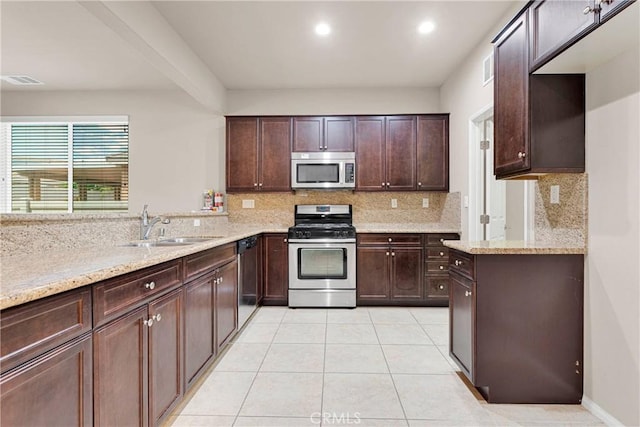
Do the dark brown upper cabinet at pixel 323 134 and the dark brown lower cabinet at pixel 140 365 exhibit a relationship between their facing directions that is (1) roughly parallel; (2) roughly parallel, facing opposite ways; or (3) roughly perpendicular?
roughly perpendicular

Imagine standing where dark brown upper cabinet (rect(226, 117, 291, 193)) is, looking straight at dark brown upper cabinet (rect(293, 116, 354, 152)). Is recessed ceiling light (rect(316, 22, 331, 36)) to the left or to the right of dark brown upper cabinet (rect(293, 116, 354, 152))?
right

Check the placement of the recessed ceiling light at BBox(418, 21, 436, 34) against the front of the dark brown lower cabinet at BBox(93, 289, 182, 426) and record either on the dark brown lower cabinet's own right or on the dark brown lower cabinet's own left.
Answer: on the dark brown lower cabinet's own left

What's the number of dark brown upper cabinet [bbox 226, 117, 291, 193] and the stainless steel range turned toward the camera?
2

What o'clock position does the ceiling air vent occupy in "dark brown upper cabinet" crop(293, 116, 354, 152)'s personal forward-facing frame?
The ceiling air vent is roughly at 3 o'clock from the dark brown upper cabinet.

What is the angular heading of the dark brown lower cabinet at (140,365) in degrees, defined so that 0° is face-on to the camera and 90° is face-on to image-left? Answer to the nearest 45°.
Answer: approximately 315°

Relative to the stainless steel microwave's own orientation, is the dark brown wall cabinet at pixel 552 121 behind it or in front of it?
in front

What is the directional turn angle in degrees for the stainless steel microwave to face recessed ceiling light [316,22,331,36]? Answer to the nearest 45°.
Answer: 0° — it already faces it

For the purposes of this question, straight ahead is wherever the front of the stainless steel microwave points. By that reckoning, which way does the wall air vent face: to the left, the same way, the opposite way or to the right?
to the right

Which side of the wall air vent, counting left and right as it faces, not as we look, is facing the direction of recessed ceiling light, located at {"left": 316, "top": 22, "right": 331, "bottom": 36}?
front

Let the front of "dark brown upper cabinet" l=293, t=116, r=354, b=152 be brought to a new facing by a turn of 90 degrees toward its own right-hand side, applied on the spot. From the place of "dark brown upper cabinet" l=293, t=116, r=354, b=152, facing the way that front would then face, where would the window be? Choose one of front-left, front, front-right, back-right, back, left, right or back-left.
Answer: front

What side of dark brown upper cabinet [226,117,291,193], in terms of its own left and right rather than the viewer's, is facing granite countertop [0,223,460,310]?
front

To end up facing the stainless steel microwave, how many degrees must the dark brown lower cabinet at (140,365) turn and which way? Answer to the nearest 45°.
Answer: approximately 90° to its left
